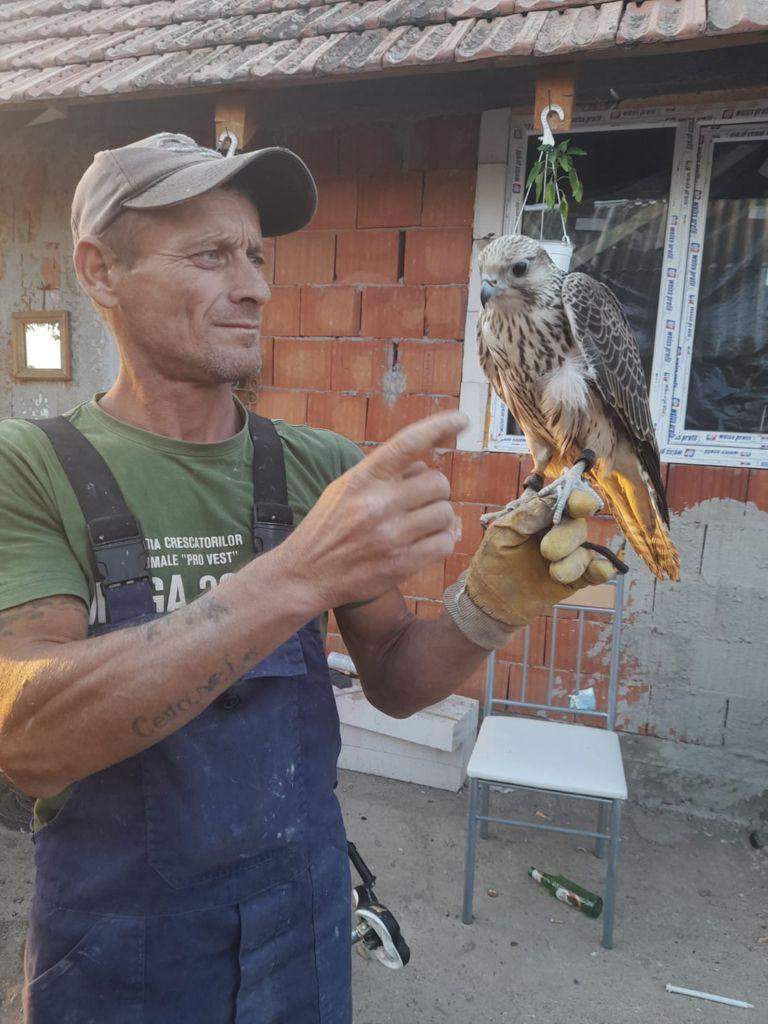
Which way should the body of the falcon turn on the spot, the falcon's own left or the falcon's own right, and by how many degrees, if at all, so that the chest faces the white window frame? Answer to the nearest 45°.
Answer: approximately 135° to the falcon's own right

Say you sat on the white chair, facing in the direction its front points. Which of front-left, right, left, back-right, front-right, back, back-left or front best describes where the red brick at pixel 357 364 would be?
back-right

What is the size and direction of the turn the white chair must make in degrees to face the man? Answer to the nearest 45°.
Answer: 0° — it already faces them

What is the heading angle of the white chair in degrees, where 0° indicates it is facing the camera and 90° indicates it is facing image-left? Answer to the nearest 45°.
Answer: approximately 0°

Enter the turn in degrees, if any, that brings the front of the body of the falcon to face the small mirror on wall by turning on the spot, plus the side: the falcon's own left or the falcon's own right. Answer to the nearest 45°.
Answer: approximately 90° to the falcon's own right
